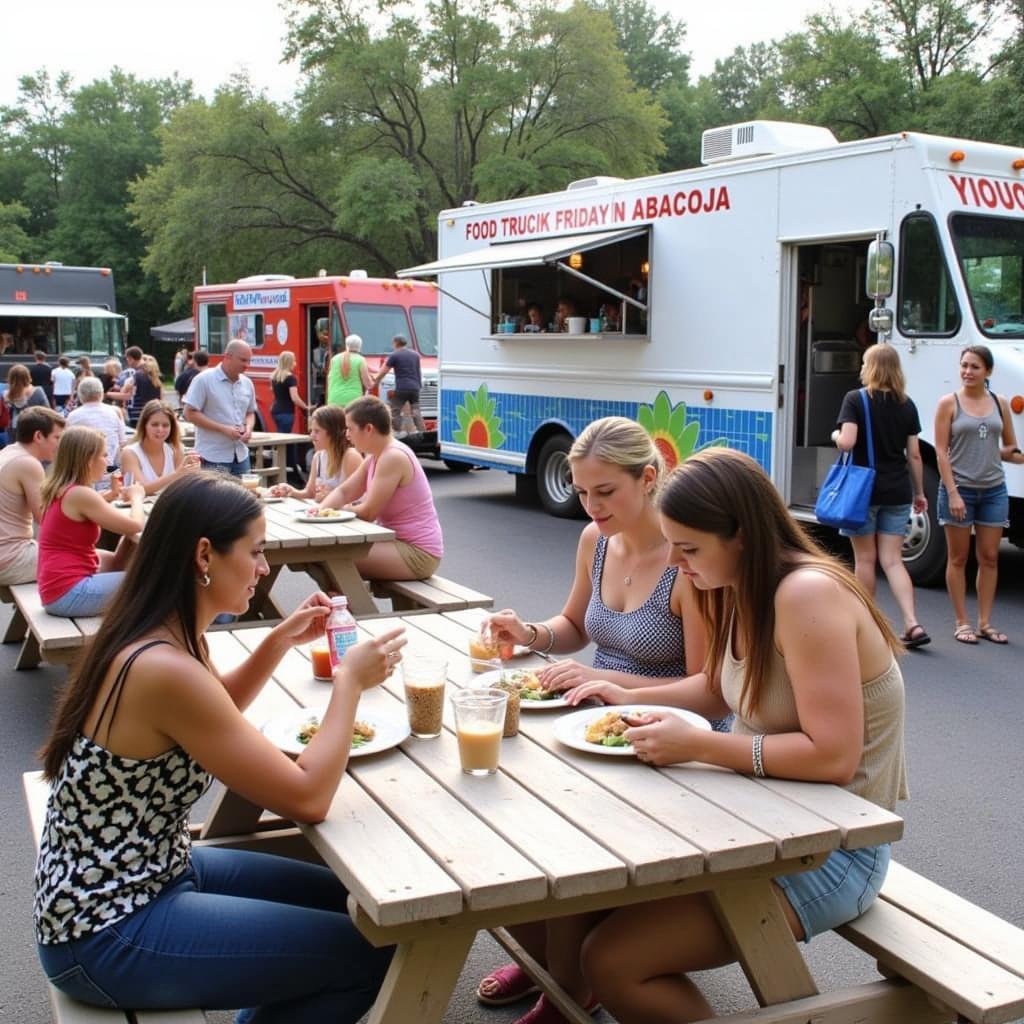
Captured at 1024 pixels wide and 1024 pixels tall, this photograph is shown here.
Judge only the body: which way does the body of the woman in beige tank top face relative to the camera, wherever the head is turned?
to the viewer's left

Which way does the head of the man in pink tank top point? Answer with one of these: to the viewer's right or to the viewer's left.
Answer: to the viewer's left

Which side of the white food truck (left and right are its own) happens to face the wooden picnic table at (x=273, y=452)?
back

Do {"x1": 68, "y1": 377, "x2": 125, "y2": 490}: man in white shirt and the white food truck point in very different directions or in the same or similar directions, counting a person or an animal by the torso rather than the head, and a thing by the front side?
very different directions

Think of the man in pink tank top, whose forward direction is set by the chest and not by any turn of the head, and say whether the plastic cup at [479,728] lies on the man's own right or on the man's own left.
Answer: on the man's own left

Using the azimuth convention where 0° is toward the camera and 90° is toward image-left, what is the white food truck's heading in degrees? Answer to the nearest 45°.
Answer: approximately 315°

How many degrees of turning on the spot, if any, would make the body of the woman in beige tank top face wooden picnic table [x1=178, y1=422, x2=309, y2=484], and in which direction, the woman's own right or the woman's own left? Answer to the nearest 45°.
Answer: approximately 45° to the woman's own right

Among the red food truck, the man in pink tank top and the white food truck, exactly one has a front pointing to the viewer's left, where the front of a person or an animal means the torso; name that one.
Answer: the man in pink tank top

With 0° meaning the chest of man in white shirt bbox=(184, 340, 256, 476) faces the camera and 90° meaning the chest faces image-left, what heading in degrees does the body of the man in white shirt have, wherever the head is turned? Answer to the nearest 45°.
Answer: approximately 315°

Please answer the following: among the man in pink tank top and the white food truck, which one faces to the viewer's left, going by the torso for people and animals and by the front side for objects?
the man in pink tank top

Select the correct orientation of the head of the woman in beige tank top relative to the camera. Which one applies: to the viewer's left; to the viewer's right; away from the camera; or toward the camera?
to the viewer's left

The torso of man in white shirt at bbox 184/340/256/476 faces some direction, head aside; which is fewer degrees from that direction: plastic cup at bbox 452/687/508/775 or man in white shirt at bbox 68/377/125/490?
the plastic cup

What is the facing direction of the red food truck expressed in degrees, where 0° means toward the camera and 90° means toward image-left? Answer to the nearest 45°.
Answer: approximately 315°
